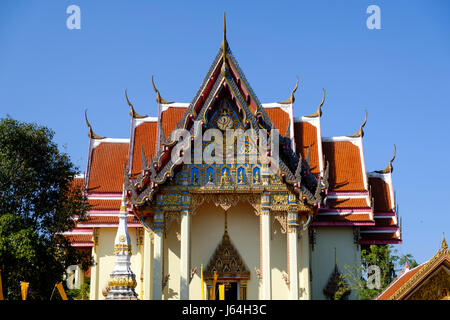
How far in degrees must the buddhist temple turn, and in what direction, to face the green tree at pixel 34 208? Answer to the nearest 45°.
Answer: approximately 45° to its right

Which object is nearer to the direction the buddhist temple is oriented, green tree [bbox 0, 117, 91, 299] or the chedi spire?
the chedi spire

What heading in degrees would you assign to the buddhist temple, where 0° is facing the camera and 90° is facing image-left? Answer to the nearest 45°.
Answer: approximately 0°
